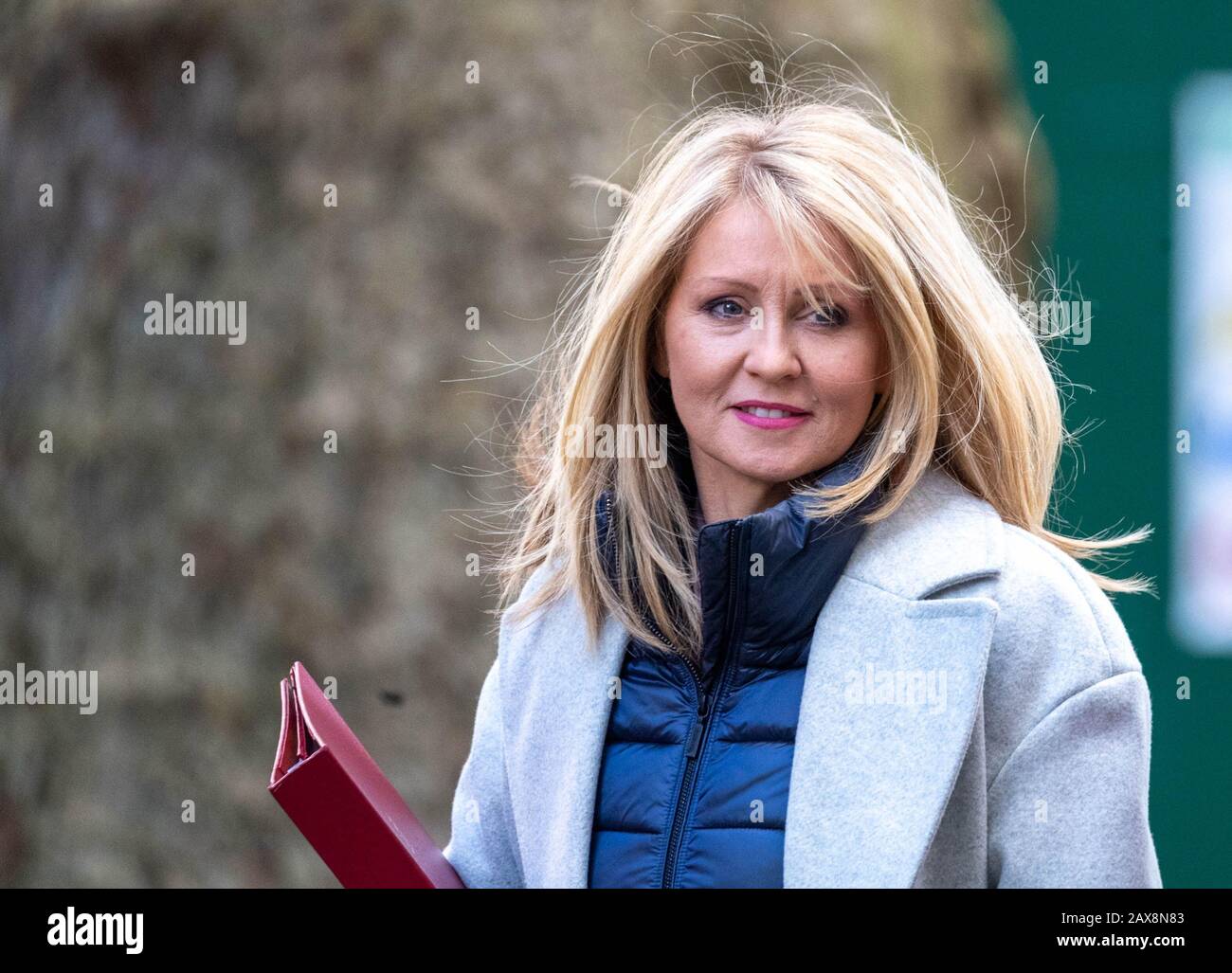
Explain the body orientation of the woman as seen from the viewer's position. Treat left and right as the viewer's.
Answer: facing the viewer and to the left of the viewer
